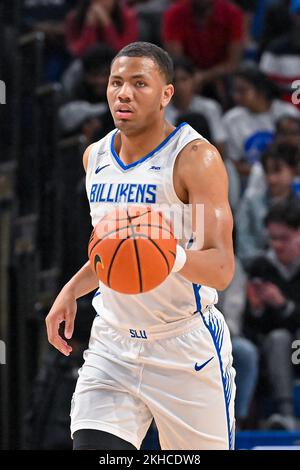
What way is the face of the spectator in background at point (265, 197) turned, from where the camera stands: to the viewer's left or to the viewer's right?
to the viewer's left

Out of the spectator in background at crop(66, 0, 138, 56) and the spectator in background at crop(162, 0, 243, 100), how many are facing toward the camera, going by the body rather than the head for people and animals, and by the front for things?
2

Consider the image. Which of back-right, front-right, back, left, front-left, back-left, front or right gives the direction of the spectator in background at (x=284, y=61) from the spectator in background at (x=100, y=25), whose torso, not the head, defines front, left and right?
left

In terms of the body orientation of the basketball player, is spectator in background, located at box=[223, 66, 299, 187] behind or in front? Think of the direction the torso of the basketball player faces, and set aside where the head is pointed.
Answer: behind

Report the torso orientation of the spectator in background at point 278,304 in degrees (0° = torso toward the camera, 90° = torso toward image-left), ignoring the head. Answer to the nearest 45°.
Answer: approximately 45°
